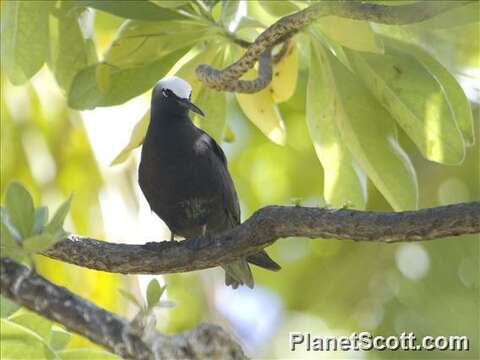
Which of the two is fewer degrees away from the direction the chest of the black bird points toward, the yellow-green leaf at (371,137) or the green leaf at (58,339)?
the green leaf

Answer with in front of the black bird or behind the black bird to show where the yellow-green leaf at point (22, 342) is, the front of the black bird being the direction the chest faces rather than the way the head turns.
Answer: in front

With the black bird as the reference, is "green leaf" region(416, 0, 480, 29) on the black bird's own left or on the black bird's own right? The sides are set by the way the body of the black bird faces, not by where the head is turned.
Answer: on the black bird's own left

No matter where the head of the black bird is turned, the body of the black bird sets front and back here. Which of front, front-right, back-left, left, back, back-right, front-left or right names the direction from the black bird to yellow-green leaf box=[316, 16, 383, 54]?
left

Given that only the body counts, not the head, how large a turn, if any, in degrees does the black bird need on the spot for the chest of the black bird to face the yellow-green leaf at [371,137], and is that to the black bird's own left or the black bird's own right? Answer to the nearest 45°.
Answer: approximately 90° to the black bird's own left

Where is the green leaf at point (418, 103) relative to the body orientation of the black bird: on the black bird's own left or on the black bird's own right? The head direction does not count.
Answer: on the black bird's own left

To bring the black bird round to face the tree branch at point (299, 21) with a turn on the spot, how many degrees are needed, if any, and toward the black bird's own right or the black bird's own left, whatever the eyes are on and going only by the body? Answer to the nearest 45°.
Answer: approximately 90° to the black bird's own left

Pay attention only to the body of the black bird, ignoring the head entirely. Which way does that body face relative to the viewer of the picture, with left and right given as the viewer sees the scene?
facing the viewer and to the left of the viewer
